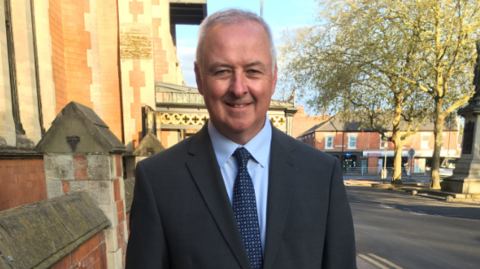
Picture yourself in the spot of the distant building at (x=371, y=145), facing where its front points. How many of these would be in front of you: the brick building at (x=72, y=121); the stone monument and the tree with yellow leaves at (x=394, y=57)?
3

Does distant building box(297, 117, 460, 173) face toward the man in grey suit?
yes

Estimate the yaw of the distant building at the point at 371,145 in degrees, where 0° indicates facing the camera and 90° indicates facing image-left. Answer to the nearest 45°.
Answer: approximately 0°

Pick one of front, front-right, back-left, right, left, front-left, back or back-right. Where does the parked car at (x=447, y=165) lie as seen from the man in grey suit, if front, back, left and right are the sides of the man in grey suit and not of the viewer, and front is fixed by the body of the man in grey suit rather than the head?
back-left

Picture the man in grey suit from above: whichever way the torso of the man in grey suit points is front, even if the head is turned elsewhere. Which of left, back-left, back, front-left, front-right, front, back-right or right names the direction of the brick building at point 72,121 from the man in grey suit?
back-right

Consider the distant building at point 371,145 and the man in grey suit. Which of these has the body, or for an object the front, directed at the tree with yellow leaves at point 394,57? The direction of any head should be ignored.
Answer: the distant building

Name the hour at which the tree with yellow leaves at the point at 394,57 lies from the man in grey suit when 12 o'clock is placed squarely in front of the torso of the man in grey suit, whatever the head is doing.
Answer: The tree with yellow leaves is roughly at 7 o'clock from the man in grey suit.

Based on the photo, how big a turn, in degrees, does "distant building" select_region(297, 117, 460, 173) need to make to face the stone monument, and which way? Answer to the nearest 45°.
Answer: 0° — it already faces it

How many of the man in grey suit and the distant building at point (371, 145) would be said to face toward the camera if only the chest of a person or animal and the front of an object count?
2

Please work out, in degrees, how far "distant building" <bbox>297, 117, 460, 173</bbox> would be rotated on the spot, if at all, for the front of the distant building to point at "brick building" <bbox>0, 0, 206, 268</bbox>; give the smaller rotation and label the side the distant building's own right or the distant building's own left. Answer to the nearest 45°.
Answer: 0° — it already faces it
